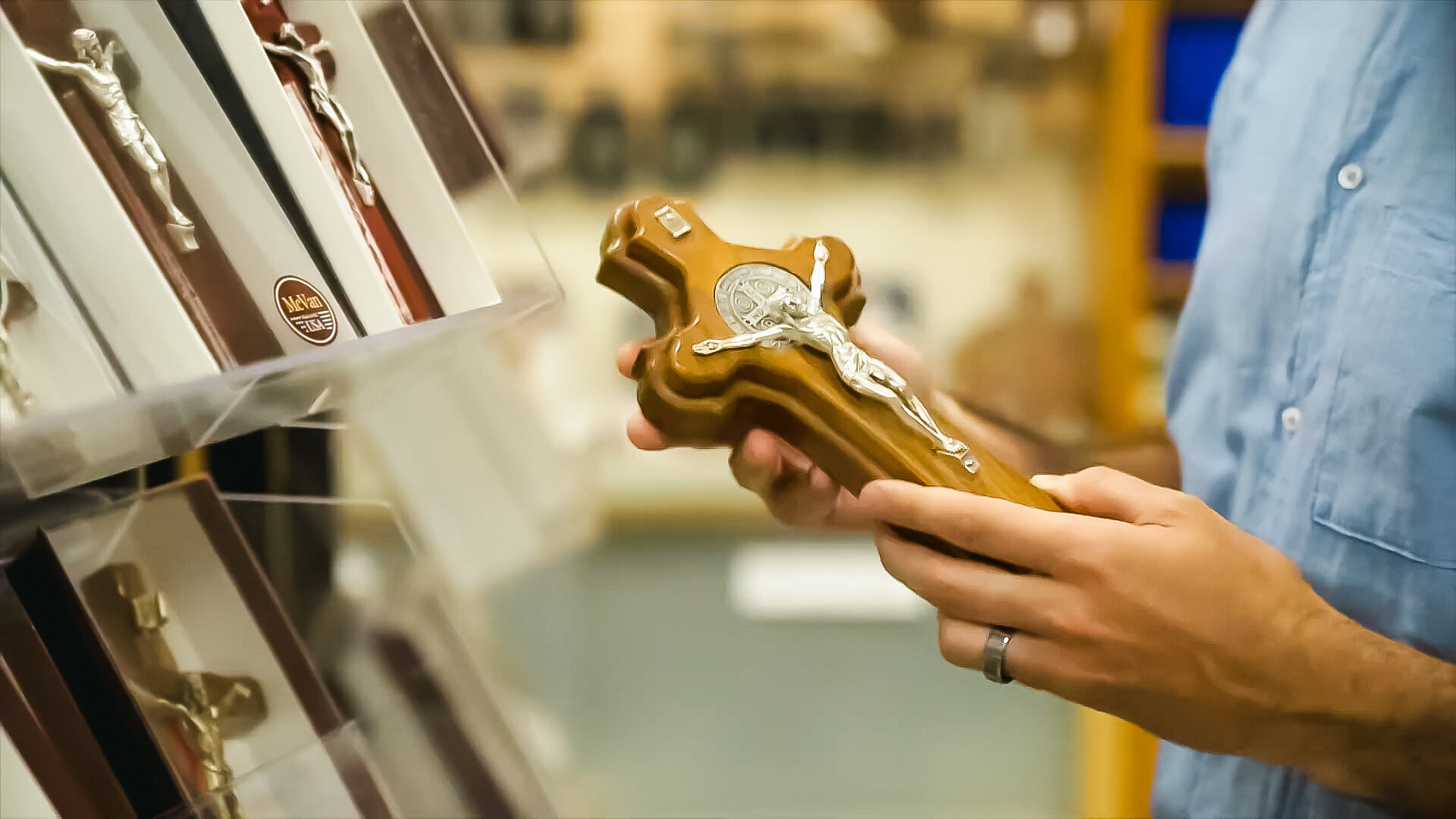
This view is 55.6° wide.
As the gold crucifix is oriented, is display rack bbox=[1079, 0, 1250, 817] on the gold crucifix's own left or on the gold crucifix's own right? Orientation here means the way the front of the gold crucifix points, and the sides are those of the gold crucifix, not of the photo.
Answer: on the gold crucifix's own left

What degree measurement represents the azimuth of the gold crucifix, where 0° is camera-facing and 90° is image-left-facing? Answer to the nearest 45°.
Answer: approximately 315°
